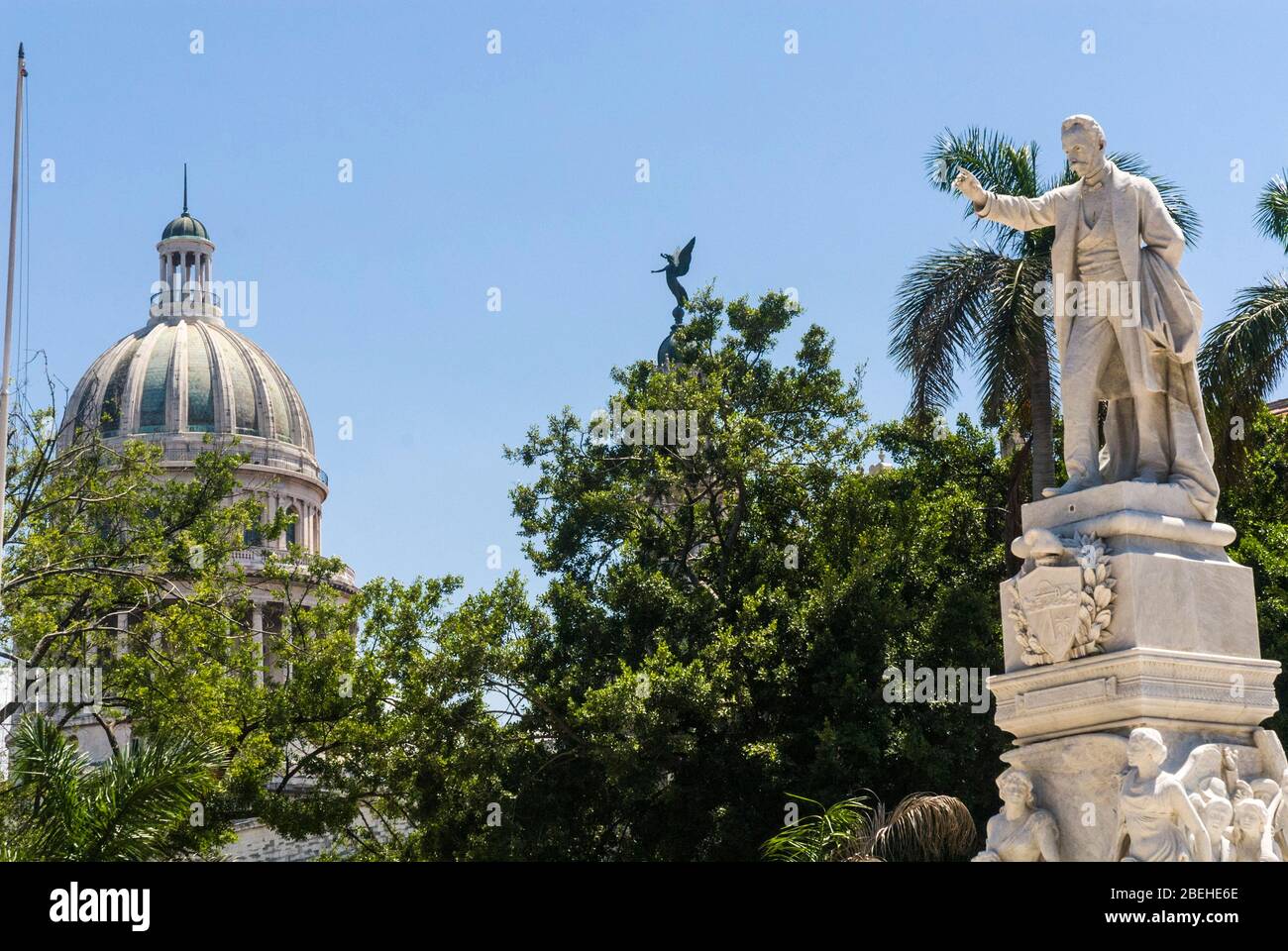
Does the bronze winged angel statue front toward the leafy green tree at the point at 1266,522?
no

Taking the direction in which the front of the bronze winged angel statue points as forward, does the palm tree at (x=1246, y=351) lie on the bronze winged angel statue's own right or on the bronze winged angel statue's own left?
on the bronze winged angel statue's own left

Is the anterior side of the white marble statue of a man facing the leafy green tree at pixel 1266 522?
no

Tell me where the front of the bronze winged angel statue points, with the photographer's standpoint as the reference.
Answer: facing to the left of the viewer

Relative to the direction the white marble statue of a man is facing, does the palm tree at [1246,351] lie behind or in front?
behind

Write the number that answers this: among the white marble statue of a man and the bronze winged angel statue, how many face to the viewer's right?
0

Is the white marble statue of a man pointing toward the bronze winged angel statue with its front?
no

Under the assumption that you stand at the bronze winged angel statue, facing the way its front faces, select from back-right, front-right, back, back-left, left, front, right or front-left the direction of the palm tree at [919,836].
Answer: left

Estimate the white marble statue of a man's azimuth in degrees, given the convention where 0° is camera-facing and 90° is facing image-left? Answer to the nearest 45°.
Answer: approximately 45°

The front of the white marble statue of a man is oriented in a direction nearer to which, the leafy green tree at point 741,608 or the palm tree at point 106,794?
the palm tree
